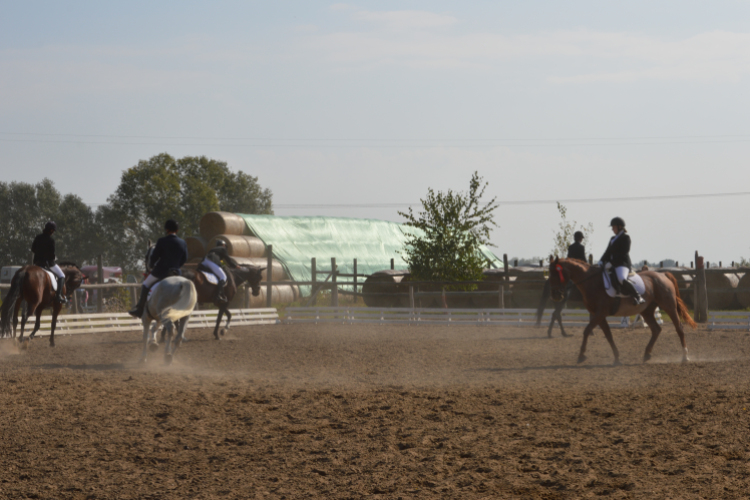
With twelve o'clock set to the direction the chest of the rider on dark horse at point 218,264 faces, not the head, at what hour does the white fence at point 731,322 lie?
The white fence is roughly at 12 o'clock from the rider on dark horse.

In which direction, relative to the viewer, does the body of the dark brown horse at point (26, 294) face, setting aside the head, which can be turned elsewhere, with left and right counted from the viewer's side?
facing away from the viewer and to the right of the viewer

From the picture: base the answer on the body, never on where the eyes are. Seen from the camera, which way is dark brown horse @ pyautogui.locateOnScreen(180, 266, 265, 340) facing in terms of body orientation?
to the viewer's right

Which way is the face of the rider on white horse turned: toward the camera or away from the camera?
away from the camera

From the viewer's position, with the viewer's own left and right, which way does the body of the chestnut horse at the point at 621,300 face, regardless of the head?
facing to the left of the viewer

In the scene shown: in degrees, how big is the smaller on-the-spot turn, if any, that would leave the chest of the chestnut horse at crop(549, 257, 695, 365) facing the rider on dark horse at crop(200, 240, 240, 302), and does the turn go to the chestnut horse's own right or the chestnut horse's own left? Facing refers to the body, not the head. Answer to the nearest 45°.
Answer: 0° — it already faces them

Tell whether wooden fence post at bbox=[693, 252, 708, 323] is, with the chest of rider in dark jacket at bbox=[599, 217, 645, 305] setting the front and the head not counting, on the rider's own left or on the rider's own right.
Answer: on the rider's own right

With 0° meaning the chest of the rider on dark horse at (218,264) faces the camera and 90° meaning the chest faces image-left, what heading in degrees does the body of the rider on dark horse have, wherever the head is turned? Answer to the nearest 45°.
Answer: approximately 270°

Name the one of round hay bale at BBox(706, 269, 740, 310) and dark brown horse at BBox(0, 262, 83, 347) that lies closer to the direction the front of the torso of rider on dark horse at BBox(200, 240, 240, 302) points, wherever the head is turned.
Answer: the round hay bale

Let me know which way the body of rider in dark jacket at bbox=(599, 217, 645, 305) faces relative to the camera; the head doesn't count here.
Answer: to the viewer's left
